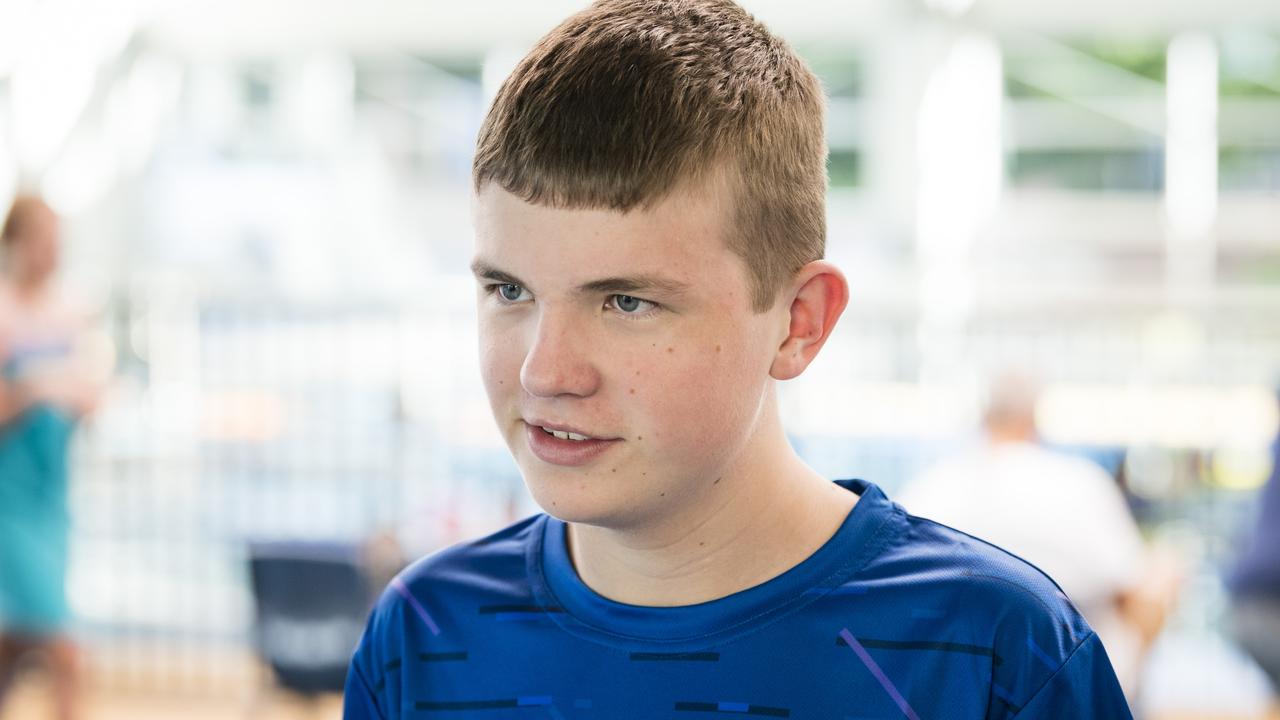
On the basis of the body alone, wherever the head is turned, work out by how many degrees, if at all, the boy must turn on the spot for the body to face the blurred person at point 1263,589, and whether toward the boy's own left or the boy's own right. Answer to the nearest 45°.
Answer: approximately 180°

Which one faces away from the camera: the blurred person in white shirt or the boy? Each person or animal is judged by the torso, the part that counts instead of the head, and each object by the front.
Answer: the blurred person in white shirt

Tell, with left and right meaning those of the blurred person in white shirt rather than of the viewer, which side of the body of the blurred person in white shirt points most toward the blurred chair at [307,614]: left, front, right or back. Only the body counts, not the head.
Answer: left

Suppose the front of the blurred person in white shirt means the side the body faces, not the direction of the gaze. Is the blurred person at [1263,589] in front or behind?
in front

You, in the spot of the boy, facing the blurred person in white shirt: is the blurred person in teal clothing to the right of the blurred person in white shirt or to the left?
left

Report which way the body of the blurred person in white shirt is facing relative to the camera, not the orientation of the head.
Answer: away from the camera

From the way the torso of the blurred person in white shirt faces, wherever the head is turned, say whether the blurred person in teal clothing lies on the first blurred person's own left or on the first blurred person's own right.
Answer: on the first blurred person's own left

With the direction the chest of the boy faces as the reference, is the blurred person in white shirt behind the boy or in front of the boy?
behind

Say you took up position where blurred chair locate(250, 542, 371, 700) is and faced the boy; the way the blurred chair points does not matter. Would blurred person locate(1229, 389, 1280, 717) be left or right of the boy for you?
left

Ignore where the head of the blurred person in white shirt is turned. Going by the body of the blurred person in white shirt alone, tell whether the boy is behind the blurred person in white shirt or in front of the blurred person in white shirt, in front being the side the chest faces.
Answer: behind

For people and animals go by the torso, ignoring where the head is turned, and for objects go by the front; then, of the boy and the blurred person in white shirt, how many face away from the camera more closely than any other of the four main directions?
1

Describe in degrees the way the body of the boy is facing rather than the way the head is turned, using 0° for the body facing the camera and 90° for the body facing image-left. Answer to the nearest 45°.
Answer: approximately 45°

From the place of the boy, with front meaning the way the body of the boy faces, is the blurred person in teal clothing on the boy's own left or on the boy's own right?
on the boy's own right
